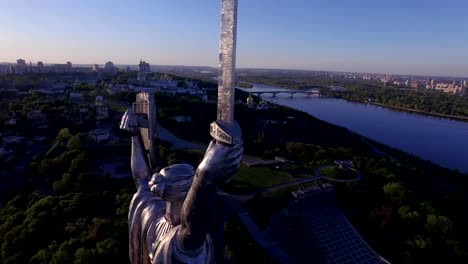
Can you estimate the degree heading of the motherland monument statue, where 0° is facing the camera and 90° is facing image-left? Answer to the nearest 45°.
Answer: approximately 225°
